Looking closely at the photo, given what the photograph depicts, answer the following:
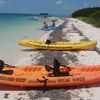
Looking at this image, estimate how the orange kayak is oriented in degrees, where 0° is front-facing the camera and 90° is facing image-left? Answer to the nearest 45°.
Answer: approximately 270°
